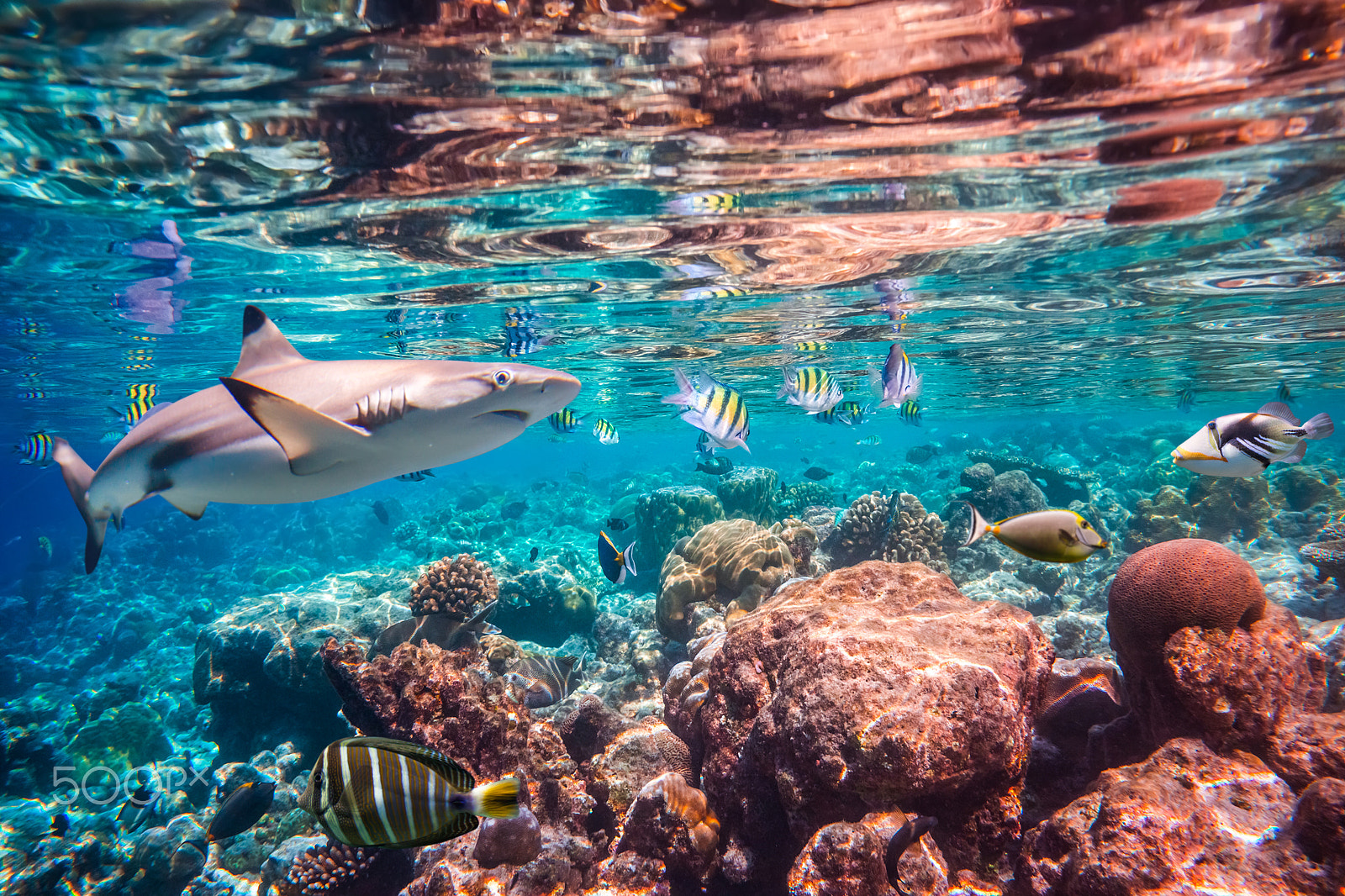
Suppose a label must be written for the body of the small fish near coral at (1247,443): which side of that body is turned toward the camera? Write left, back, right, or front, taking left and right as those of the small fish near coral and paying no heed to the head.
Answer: left

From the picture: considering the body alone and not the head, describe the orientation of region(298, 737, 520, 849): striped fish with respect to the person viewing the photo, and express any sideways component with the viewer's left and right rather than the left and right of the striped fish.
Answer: facing to the left of the viewer

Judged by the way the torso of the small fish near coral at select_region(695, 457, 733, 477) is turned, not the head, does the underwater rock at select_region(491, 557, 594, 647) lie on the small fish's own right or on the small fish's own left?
on the small fish's own right

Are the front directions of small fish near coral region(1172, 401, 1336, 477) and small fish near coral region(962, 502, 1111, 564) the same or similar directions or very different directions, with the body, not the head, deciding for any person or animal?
very different directions

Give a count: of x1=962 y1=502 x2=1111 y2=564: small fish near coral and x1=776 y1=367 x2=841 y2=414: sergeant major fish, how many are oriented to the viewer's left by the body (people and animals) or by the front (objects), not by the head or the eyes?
0

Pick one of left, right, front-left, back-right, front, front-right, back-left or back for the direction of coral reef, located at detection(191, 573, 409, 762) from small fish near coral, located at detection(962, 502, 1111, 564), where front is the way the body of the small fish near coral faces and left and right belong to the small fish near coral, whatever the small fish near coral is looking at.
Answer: back

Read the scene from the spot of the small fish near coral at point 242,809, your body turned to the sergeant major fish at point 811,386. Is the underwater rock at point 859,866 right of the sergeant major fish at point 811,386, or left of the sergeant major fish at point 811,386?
right

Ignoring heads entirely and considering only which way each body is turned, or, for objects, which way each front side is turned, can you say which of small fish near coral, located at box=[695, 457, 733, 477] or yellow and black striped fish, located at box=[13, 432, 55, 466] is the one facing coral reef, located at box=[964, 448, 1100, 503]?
the small fish near coral

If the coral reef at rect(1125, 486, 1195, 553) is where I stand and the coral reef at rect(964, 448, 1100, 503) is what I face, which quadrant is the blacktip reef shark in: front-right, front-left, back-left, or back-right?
back-left

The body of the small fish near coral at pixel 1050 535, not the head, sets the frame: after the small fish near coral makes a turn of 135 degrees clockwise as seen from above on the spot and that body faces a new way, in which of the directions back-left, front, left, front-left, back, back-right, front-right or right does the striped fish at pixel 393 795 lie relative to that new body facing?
front
